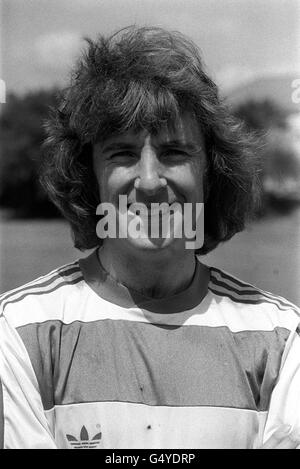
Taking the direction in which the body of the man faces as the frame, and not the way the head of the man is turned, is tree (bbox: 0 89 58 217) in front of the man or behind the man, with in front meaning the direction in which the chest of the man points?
behind

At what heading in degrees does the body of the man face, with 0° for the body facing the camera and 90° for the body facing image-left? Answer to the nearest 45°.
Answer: approximately 0°
